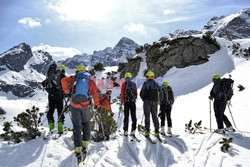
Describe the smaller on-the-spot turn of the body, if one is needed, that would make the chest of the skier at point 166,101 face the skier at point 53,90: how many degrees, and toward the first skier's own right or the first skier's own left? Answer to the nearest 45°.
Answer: approximately 135° to the first skier's own left

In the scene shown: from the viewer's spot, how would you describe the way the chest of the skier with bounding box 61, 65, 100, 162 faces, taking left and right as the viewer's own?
facing away from the viewer

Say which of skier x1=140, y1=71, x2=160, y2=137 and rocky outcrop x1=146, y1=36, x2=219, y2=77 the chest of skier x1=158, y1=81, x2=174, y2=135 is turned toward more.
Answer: the rocky outcrop

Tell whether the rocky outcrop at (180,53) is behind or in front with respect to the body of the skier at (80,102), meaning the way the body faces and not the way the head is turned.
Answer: in front

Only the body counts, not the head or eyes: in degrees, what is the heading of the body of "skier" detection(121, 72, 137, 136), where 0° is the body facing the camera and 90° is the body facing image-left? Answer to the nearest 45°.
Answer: approximately 180°

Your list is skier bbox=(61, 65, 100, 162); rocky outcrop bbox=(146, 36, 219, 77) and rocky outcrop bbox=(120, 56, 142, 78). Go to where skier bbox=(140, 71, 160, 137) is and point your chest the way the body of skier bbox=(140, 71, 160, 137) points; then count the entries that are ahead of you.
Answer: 2

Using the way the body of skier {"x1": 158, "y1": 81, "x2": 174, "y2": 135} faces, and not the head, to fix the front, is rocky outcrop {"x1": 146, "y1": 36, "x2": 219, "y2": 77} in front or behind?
in front

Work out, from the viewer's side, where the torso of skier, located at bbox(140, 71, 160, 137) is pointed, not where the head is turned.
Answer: away from the camera

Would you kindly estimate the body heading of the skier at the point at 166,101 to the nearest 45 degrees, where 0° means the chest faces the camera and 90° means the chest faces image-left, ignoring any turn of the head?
approximately 180°

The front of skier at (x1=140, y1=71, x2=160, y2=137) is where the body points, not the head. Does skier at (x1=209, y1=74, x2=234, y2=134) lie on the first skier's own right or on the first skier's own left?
on the first skier's own right

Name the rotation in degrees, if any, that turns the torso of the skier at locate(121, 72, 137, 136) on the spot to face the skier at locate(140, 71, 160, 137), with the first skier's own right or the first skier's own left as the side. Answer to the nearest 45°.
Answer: approximately 90° to the first skier's own right
